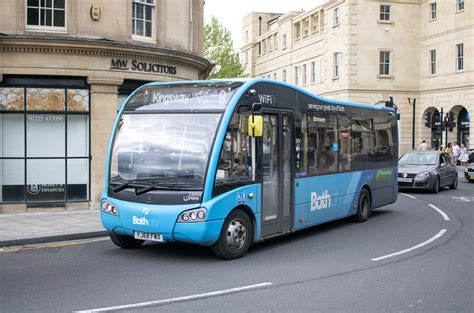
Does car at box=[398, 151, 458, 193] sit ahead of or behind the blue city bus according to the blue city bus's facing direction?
behind

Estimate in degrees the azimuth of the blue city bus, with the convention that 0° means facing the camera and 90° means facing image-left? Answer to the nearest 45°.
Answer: approximately 45°

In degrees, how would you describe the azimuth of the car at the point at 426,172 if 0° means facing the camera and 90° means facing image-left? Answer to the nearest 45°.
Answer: approximately 45°
